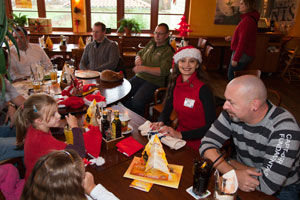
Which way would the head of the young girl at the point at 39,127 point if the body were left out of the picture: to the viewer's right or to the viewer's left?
to the viewer's right

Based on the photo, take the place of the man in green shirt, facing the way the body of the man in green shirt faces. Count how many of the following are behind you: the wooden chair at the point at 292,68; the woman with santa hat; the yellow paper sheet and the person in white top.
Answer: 1

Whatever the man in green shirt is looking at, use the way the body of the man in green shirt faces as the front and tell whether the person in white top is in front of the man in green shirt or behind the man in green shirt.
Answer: in front

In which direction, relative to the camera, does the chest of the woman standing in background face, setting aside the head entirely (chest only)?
to the viewer's left

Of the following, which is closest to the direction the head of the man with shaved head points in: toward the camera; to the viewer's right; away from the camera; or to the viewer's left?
to the viewer's left

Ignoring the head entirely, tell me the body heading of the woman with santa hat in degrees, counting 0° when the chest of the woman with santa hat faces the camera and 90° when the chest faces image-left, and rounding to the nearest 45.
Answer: approximately 45°

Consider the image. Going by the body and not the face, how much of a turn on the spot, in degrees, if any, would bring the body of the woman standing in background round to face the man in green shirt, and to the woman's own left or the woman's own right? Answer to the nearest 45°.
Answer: approximately 45° to the woman's own left

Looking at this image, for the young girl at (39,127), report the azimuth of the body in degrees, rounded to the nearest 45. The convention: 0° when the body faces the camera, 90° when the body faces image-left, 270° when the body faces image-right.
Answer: approximately 270°

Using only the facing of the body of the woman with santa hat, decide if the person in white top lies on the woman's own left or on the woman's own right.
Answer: on the woman's own right

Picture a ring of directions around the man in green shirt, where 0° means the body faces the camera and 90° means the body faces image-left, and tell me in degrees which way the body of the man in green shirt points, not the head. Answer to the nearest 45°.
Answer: approximately 45°

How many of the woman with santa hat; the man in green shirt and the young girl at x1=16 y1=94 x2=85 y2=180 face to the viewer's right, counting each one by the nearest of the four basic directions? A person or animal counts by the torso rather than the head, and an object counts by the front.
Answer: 1

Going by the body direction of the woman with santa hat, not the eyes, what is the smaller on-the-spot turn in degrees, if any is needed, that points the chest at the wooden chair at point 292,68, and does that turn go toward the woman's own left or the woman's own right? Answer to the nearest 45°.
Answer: approximately 180°

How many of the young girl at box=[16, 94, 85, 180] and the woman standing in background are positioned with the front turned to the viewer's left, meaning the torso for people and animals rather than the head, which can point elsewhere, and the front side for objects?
1

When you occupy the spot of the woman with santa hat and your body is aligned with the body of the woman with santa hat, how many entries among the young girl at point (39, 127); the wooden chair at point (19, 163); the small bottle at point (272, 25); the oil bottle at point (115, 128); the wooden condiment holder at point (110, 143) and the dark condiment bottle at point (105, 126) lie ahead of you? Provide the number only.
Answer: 5
